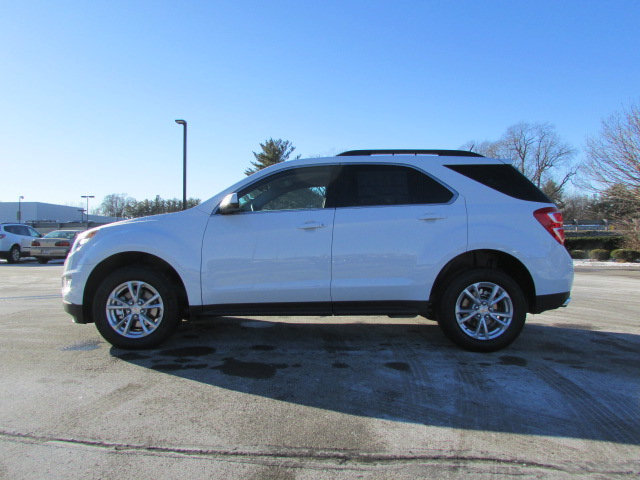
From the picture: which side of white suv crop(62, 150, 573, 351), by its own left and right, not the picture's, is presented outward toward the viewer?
left

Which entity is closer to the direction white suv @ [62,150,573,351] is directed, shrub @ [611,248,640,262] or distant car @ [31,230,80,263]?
the distant car

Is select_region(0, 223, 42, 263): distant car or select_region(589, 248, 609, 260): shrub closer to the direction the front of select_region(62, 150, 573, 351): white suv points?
the distant car

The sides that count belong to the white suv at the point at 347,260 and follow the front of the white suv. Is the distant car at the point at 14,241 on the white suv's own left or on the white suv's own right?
on the white suv's own right

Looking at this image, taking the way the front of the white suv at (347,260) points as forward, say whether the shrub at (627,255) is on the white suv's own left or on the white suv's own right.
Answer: on the white suv's own right

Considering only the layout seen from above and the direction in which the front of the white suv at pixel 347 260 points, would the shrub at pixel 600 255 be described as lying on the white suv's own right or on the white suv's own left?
on the white suv's own right

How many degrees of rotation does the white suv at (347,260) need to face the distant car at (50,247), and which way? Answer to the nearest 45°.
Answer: approximately 45° to its right

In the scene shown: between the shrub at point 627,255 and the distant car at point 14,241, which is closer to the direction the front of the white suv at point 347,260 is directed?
the distant car
